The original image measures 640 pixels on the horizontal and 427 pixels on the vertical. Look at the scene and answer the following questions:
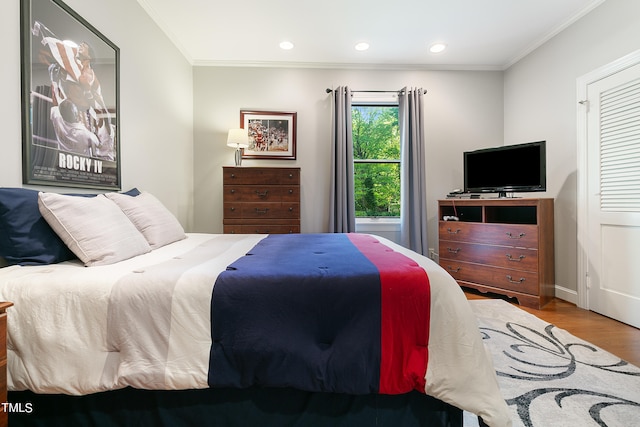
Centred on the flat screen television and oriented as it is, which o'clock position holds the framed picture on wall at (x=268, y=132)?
The framed picture on wall is roughly at 1 o'clock from the flat screen television.

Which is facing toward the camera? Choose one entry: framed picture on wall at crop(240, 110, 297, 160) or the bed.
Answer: the framed picture on wall

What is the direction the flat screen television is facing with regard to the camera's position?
facing the viewer and to the left of the viewer

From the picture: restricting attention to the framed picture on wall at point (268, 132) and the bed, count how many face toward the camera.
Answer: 1

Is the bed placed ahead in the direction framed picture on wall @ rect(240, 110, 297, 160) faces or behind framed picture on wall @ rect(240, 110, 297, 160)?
ahead

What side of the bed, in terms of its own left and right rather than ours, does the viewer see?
right

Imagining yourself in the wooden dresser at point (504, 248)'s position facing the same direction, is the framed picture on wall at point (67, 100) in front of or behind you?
in front

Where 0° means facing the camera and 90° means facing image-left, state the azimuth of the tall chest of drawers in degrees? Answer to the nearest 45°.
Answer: approximately 0°

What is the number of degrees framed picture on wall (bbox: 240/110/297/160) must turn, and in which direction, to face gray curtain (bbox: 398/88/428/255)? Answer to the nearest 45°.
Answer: approximately 90° to its left

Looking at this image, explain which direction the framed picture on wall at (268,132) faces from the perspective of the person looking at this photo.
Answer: facing the viewer

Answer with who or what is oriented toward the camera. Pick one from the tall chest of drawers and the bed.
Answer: the tall chest of drawers

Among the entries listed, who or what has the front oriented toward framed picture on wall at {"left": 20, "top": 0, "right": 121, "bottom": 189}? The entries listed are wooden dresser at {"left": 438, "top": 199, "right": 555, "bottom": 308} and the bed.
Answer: the wooden dresser

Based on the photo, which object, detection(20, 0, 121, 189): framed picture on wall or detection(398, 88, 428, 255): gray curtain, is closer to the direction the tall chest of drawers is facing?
the framed picture on wall

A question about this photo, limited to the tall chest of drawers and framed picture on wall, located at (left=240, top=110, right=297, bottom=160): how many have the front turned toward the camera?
2

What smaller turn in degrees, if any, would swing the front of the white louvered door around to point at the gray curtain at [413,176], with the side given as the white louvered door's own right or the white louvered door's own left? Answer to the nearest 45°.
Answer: approximately 45° to the white louvered door's own right
